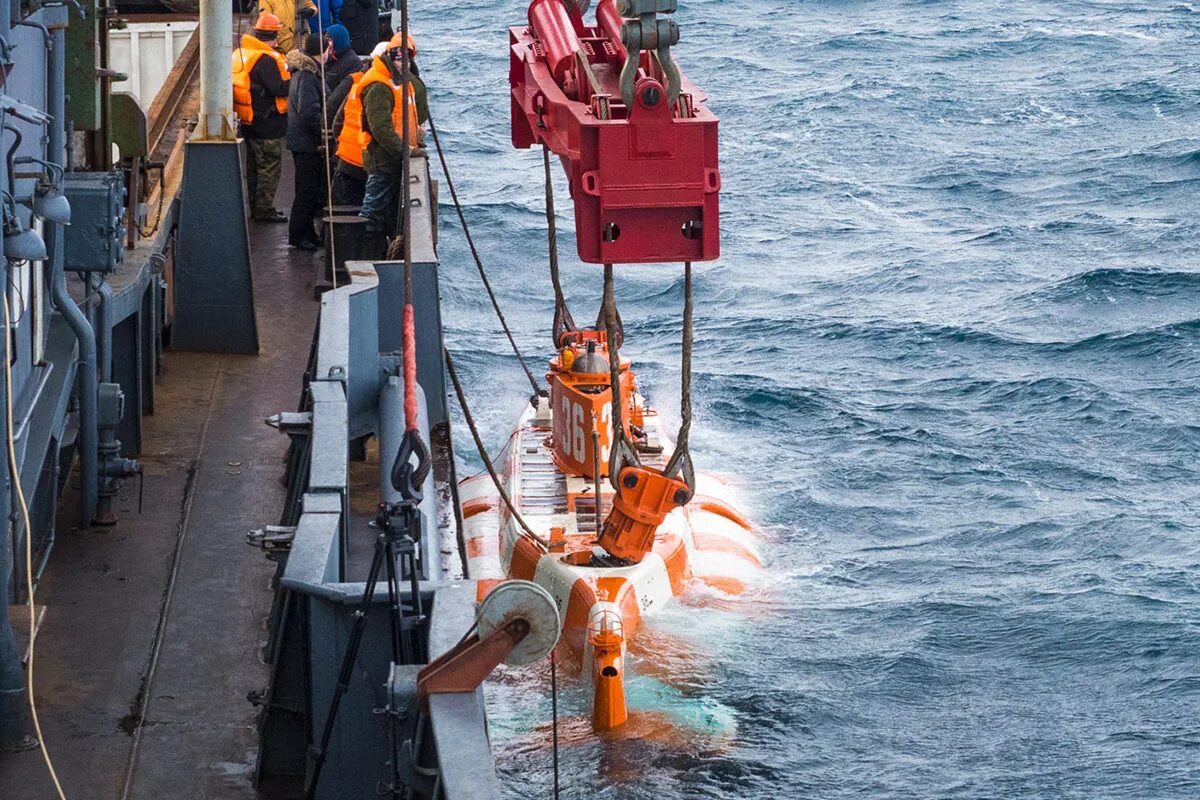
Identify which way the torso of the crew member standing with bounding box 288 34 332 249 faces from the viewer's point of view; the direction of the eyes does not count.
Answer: to the viewer's right

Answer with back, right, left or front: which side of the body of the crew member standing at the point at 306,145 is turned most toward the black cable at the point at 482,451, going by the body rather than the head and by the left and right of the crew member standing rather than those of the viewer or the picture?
right

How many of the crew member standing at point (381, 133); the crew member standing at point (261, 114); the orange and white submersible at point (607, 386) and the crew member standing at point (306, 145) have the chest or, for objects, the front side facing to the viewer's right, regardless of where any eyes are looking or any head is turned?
3

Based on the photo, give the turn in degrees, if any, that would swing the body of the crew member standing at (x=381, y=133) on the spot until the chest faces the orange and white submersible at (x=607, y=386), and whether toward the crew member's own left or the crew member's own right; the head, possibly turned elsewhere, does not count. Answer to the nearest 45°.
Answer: approximately 90° to the crew member's own right

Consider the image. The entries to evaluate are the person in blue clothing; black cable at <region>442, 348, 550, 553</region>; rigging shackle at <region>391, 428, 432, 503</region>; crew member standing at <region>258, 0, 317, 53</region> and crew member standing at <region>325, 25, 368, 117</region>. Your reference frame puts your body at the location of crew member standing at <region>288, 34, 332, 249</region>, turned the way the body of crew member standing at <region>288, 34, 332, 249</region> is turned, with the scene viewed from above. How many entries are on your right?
2

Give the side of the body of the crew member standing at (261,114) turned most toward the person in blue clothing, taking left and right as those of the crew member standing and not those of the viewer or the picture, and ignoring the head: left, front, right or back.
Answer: left

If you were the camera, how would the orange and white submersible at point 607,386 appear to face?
facing away from the viewer

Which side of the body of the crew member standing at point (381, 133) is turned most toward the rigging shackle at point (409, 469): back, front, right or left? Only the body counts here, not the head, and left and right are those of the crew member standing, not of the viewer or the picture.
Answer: right

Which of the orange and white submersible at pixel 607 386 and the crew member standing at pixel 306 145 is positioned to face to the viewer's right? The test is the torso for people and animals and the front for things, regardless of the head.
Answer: the crew member standing

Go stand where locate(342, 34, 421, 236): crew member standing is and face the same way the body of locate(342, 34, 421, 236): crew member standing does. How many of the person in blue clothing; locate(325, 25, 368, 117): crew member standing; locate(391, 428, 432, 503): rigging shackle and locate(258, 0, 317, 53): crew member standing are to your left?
3

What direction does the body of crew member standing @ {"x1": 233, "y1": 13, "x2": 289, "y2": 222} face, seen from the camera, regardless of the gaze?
to the viewer's right

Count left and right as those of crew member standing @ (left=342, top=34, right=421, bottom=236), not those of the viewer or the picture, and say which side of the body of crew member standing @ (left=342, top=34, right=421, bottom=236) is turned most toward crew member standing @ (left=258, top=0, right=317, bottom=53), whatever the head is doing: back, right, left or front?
left

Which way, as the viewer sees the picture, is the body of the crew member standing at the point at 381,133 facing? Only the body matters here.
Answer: to the viewer's right
